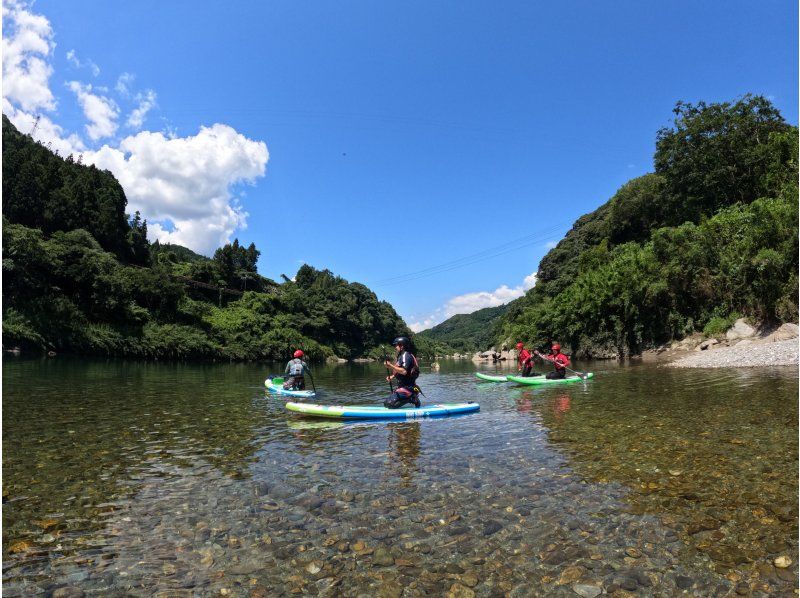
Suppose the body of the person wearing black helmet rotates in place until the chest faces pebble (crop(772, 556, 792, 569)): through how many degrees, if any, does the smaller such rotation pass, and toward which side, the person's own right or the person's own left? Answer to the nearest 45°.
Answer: approximately 90° to the person's own left

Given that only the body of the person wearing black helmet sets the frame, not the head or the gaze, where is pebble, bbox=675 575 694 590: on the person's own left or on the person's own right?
on the person's own left

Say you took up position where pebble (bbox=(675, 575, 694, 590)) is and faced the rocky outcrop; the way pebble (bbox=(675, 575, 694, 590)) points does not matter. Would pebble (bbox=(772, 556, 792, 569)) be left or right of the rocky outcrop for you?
right

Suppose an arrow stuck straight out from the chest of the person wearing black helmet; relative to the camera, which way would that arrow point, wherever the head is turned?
to the viewer's left

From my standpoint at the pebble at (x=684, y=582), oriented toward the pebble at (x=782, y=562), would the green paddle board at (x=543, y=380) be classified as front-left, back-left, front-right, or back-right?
front-left

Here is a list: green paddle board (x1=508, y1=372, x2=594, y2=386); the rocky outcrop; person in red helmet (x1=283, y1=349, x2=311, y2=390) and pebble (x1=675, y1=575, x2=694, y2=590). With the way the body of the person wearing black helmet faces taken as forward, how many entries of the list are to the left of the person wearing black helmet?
1

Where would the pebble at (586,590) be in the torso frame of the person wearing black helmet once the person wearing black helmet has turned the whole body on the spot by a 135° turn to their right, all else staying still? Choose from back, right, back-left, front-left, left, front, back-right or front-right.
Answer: back-right

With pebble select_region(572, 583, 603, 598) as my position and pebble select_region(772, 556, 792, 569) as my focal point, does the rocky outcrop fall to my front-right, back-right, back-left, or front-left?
front-left

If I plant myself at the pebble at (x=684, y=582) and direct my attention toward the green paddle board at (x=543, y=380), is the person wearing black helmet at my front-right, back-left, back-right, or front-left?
front-left

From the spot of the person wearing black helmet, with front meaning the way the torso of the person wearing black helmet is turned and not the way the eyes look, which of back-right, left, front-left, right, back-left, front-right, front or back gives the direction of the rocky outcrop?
back-right

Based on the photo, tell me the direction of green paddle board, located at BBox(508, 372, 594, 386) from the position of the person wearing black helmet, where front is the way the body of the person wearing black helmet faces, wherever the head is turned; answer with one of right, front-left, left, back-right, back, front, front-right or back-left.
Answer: back-right
